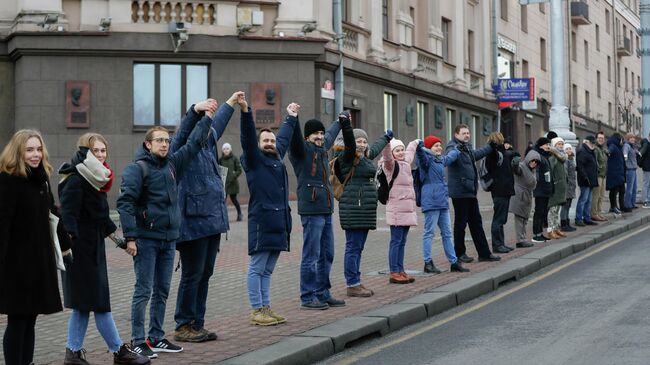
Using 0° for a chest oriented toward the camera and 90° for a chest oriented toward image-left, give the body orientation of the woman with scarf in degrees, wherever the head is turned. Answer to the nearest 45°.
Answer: approximately 315°

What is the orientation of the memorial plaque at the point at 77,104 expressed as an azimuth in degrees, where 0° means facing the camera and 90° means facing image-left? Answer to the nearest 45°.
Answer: approximately 0°

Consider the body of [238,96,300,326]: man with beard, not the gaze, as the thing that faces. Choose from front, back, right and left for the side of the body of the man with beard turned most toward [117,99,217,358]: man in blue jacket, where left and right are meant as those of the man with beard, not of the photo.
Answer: right

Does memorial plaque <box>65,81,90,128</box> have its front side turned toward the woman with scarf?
yes

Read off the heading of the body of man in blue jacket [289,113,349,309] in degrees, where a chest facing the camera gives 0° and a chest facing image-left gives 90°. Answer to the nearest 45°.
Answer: approximately 315°

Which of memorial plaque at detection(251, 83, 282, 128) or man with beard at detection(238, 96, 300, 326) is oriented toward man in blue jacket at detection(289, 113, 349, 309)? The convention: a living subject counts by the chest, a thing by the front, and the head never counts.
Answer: the memorial plaque

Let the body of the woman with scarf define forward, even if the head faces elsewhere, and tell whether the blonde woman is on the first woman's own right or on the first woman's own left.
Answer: on the first woman's own right

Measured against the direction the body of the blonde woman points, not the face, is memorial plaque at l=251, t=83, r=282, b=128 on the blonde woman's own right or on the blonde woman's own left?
on the blonde woman's own left
